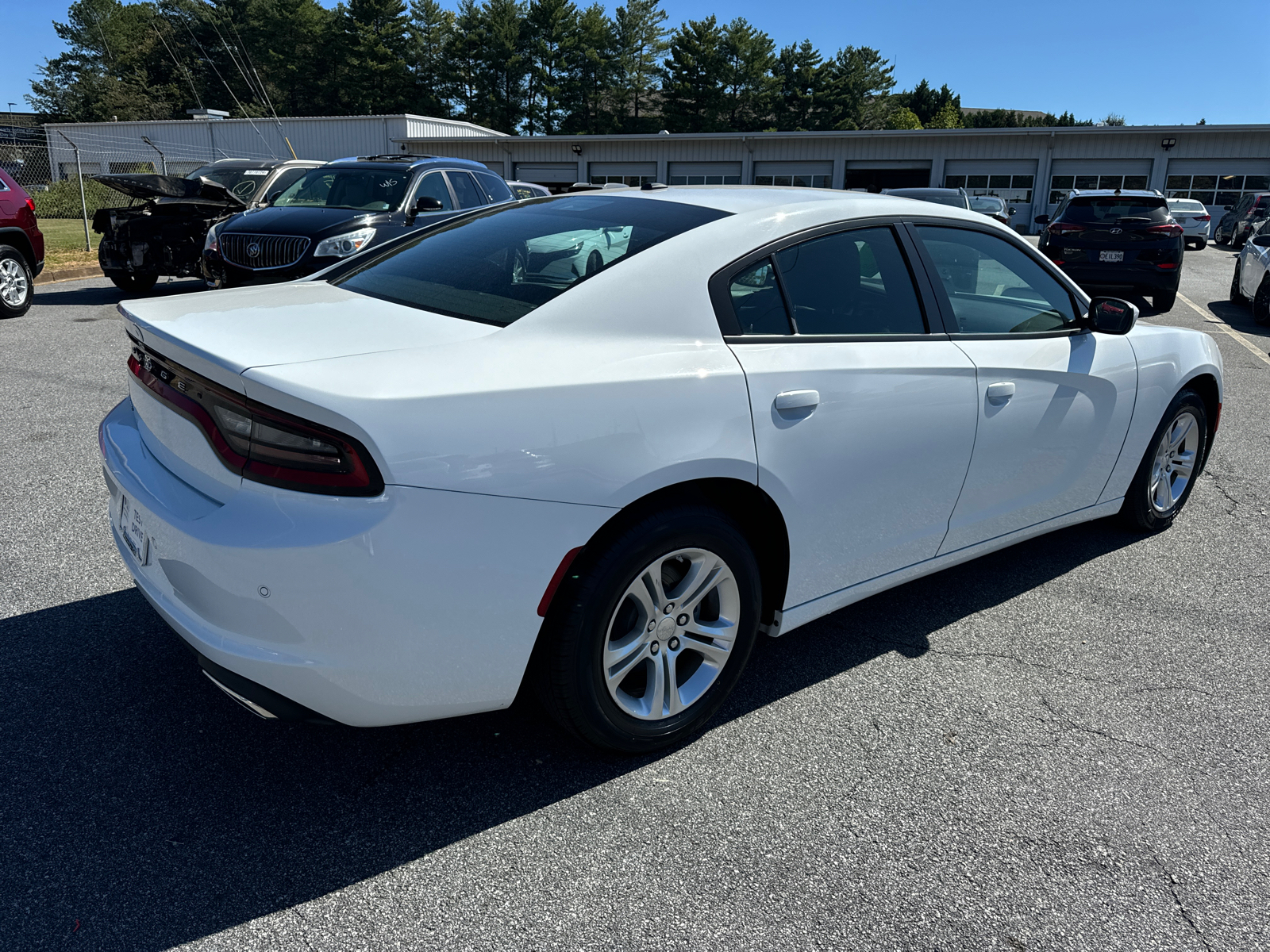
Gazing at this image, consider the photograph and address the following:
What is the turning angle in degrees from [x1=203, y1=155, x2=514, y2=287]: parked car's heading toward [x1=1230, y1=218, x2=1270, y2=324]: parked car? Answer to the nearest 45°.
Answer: approximately 135° to its left

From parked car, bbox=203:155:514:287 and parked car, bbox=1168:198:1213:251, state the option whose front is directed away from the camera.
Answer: parked car, bbox=1168:198:1213:251

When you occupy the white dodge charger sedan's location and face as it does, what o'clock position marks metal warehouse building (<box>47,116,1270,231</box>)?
The metal warehouse building is roughly at 11 o'clock from the white dodge charger sedan.

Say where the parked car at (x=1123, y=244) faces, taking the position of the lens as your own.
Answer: facing away from the viewer

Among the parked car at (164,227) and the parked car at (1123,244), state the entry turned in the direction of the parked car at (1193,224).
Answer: the parked car at (1123,244)

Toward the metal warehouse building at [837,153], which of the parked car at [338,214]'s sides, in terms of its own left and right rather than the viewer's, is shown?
back

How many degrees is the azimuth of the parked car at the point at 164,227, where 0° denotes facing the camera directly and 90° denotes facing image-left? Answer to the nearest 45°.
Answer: approximately 45°

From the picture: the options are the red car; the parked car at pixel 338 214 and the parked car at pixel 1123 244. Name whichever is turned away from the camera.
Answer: the parked car at pixel 1123 244

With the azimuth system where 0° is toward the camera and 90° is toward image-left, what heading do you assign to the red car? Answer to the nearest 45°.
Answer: approximately 45°

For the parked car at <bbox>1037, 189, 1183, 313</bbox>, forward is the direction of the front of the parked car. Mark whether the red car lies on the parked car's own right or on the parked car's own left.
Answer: on the parked car's own left

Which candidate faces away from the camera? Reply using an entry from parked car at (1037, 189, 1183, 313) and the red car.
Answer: the parked car

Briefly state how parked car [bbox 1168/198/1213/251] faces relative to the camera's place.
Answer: facing away from the viewer

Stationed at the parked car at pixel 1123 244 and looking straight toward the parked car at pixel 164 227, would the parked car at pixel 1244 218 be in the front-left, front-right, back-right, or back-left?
back-right

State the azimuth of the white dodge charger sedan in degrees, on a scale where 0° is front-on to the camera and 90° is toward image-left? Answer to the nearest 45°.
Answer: approximately 225°

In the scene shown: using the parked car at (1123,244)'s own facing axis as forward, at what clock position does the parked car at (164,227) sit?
the parked car at (164,227) is roughly at 8 o'clock from the parked car at (1123,244).
